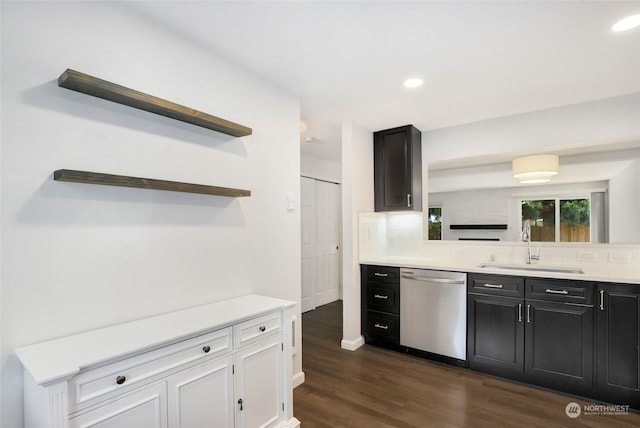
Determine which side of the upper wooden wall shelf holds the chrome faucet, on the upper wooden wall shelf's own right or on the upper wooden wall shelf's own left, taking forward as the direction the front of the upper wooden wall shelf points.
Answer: on the upper wooden wall shelf's own left

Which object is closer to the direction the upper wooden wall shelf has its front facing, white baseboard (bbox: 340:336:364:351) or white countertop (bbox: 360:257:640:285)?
the white countertop

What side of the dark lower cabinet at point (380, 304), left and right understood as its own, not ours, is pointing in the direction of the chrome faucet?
left

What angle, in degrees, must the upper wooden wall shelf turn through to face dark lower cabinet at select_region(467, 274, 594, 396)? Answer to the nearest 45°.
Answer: approximately 45° to its left

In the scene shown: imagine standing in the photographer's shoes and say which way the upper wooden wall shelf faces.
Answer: facing the viewer and to the right of the viewer

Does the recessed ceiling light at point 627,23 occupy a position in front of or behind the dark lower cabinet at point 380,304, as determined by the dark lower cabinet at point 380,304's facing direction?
in front

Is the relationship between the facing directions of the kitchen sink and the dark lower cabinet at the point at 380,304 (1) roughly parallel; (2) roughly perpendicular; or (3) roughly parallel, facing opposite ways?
roughly parallel

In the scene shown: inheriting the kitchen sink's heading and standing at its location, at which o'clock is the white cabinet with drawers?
The white cabinet with drawers is roughly at 1 o'clock from the kitchen sink.

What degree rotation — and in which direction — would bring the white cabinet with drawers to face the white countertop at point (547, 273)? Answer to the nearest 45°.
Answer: approximately 45° to its left

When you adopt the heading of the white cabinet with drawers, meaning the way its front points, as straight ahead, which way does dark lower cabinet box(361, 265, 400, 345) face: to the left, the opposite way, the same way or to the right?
to the right

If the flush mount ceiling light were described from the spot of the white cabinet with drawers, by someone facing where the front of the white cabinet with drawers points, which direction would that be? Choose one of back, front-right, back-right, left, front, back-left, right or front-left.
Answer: front-left

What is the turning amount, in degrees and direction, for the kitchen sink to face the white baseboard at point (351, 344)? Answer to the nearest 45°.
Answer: approximately 90° to its right

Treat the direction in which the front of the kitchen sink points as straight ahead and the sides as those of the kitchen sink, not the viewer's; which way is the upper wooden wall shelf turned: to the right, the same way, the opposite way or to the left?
to the left

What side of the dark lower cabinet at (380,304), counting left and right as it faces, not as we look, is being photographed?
front
